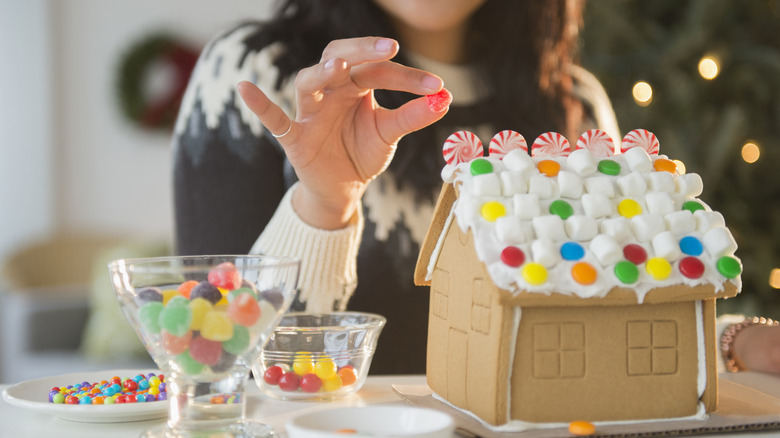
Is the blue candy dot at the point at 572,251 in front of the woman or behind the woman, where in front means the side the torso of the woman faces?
in front

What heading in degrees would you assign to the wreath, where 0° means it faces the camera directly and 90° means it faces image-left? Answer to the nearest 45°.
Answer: approximately 0°

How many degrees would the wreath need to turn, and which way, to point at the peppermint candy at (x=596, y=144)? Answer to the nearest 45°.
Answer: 0° — it already faces it

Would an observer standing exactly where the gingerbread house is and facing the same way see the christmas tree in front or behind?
behind

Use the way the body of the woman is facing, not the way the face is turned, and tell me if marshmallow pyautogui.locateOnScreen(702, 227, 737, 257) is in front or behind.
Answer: in front

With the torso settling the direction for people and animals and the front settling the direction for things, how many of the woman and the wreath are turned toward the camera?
2

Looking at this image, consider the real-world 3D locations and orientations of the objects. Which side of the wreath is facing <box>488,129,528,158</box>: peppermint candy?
front

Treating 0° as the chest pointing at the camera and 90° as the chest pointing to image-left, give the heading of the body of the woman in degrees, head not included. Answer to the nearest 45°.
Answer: approximately 0°

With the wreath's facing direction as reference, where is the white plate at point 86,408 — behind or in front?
in front
